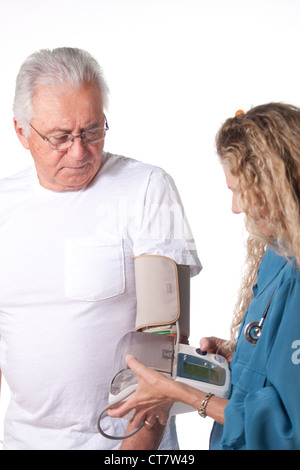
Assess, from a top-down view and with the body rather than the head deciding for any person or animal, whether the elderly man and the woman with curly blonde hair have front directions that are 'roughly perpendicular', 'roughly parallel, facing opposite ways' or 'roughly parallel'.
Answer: roughly perpendicular

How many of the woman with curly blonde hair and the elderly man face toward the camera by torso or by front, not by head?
1

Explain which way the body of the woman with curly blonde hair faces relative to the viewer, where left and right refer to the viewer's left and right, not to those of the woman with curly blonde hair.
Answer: facing to the left of the viewer

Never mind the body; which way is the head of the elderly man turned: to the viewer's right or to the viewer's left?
to the viewer's right

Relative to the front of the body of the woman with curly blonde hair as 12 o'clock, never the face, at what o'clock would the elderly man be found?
The elderly man is roughly at 1 o'clock from the woman with curly blonde hair.

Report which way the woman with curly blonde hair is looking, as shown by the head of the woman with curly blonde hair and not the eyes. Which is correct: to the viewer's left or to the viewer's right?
to the viewer's left
